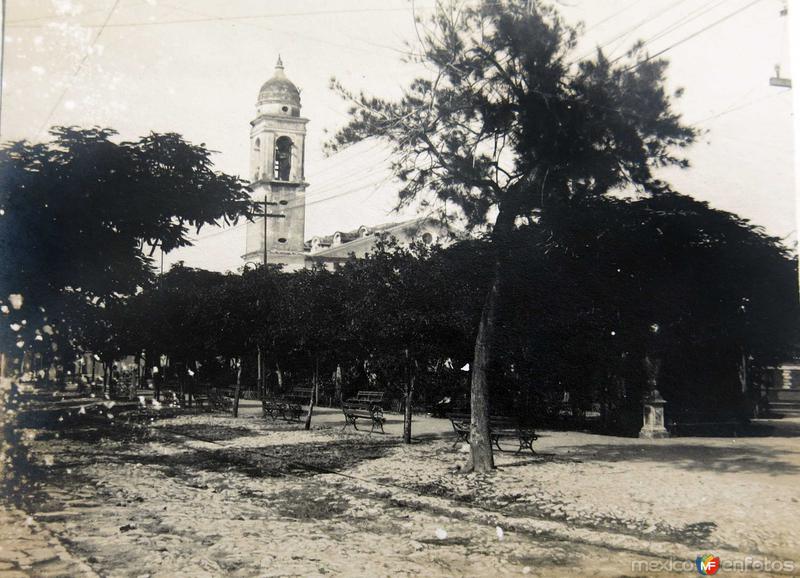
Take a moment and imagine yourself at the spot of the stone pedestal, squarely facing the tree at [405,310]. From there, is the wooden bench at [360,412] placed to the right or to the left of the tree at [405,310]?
right

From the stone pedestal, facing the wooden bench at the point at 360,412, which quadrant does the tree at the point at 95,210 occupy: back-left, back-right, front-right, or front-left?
front-left

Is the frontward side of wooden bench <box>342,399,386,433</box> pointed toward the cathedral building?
no

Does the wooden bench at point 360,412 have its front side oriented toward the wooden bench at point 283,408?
no

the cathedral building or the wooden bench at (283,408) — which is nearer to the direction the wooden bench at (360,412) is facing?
the wooden bench

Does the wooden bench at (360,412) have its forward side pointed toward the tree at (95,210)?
no
